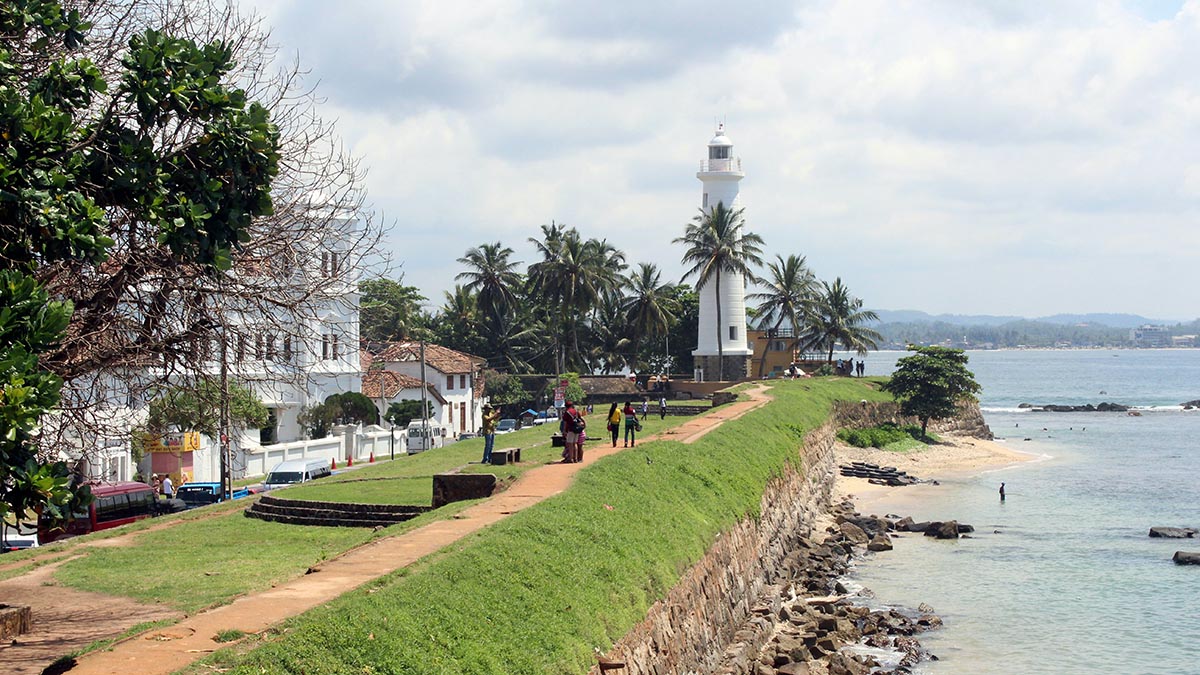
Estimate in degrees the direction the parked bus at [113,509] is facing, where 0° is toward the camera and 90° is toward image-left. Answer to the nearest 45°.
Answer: approximately 45°

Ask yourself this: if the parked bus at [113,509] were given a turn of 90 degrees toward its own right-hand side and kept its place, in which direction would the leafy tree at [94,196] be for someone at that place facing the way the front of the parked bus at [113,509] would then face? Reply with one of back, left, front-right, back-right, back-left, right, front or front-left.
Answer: back-left

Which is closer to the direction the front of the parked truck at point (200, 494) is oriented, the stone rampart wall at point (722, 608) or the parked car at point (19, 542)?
the parked car

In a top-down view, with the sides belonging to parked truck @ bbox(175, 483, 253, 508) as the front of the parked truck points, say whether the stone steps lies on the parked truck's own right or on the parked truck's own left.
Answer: on the parked truck's own left

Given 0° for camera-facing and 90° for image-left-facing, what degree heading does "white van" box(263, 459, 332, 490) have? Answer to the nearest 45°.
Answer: approximately 45°

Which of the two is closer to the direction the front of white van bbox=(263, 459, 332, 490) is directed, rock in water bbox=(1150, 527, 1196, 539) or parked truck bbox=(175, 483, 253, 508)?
the parked truck

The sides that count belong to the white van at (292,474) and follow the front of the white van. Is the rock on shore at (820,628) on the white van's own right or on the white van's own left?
on the white van's own left

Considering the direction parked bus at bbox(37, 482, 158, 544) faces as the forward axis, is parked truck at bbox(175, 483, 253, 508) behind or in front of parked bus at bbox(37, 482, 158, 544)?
behind
